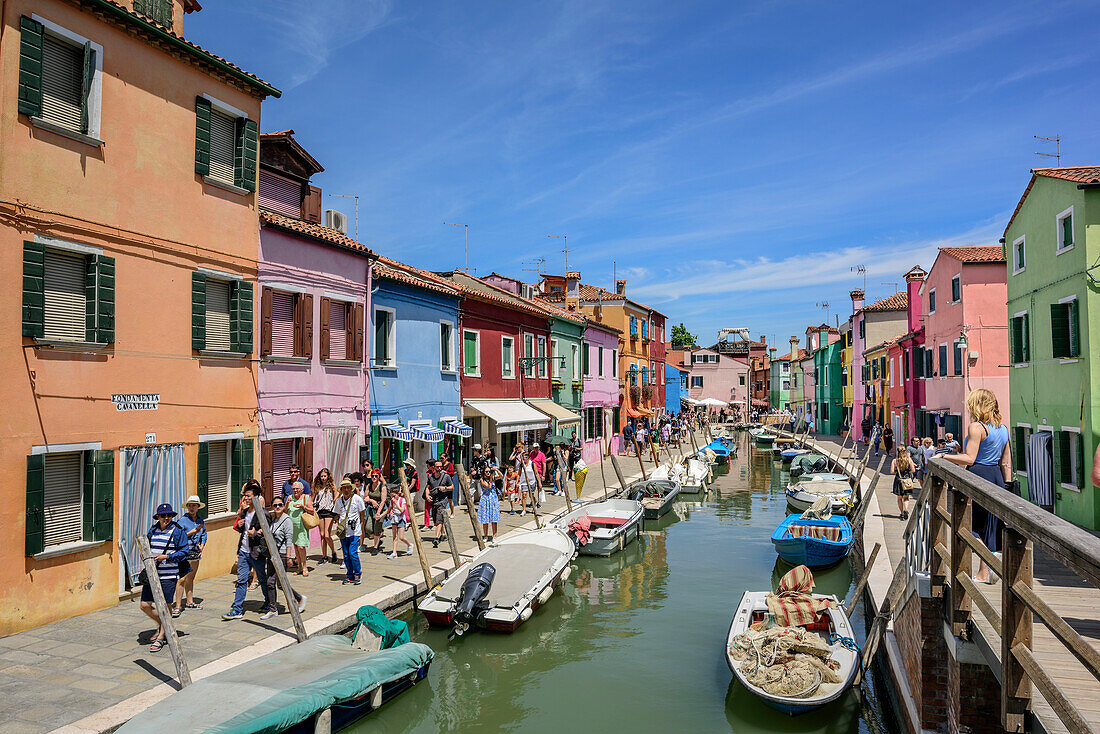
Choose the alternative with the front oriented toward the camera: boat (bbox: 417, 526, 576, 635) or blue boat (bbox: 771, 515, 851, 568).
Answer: the blue boat

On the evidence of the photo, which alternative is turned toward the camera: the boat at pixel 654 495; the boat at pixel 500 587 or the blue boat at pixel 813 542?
the blue boat

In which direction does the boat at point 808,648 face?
toward the camera

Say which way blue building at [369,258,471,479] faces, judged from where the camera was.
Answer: facing the viewer and to the right of the viewer

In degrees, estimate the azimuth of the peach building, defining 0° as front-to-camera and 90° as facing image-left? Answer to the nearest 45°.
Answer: approximately 315°

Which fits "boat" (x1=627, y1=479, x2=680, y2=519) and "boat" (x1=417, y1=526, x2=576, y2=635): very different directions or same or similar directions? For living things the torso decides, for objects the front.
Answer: same or similar directions

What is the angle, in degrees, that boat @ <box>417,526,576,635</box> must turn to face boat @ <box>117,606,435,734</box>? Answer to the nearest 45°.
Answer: approximately 180°

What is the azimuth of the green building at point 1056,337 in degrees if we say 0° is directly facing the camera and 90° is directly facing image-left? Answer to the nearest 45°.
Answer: approximately 45°

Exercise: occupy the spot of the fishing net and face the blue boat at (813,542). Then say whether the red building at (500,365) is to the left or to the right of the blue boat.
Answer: left

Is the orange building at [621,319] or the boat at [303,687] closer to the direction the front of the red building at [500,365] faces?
the boat

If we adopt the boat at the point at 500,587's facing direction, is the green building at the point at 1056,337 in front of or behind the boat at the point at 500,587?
in front

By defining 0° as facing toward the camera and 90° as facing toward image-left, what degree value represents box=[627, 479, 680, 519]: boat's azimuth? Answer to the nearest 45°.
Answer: approximately 225°

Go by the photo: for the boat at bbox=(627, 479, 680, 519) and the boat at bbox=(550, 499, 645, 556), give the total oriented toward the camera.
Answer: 0

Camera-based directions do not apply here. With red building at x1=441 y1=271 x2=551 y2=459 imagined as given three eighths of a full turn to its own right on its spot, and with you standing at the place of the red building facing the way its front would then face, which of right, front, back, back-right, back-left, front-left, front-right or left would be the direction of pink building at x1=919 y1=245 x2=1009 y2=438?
back

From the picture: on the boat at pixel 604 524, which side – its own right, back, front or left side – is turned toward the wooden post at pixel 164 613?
back
